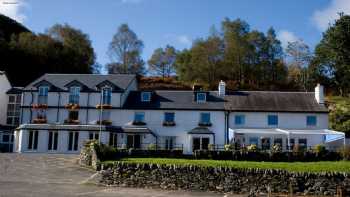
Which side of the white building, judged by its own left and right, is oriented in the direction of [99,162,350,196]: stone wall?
front

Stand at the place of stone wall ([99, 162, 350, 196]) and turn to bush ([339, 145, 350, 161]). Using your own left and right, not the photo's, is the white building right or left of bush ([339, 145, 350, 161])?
left

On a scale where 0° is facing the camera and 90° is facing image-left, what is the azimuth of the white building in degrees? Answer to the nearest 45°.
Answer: approximately 0°

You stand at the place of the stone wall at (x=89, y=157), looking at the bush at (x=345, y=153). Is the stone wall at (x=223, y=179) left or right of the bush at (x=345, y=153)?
right

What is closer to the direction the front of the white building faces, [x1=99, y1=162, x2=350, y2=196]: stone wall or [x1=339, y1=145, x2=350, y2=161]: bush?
the stone wall

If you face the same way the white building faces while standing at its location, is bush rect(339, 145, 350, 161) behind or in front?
in front

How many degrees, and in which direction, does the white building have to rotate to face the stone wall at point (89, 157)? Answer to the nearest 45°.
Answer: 0° — it already faces it

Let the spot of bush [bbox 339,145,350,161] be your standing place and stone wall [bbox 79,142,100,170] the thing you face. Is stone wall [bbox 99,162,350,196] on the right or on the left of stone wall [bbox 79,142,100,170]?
left
